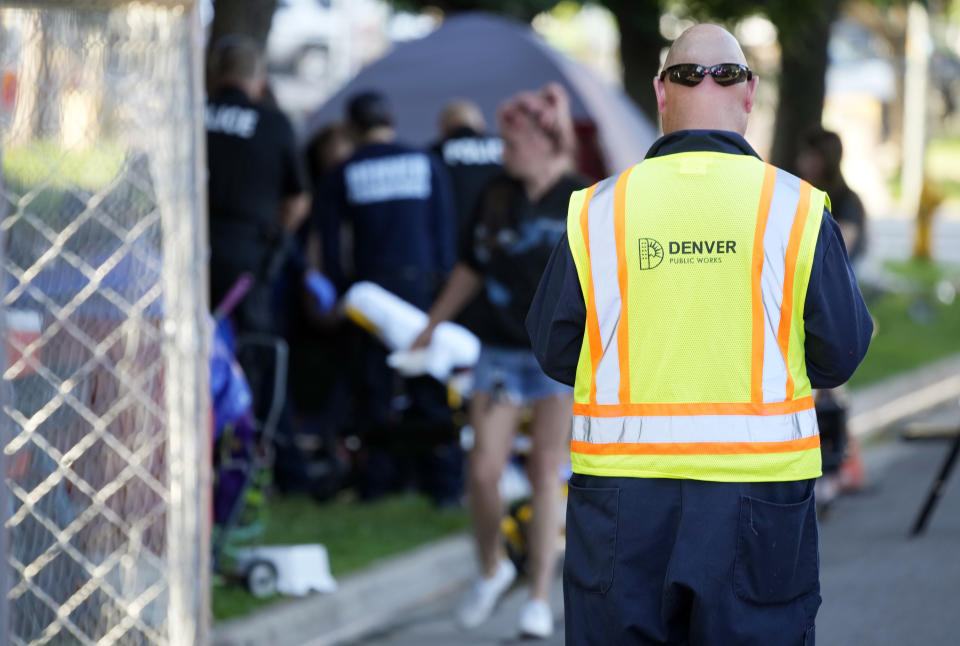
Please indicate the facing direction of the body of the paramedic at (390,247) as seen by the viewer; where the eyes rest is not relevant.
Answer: away from the camera

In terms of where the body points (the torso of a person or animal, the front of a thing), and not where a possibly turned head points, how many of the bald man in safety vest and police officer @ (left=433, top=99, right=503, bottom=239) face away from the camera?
2

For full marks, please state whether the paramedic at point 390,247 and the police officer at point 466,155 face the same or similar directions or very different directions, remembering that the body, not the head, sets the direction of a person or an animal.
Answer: same or similar directions

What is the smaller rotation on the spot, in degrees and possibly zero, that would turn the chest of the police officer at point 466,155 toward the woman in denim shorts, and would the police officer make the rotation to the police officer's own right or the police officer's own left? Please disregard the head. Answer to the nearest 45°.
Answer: approximately 180°

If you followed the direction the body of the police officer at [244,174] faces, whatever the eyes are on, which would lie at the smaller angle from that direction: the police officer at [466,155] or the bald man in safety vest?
the police officer

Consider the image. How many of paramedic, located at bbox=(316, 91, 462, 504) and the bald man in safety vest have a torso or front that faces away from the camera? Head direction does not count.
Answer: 2

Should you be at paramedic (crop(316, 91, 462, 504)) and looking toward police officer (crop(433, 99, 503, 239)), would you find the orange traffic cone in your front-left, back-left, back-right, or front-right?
front-right

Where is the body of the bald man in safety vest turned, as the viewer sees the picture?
away from the camera

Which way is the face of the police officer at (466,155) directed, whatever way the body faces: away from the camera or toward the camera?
away from the camera

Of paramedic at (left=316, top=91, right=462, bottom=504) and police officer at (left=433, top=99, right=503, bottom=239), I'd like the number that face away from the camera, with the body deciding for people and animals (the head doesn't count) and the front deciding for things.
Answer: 2

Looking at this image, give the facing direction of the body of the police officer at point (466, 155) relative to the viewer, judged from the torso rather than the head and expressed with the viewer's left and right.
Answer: facing away from the viewer

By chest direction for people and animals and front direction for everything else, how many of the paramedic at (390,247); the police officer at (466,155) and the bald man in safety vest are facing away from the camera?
3

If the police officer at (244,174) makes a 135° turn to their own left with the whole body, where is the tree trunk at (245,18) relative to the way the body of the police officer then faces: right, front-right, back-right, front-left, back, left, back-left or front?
right

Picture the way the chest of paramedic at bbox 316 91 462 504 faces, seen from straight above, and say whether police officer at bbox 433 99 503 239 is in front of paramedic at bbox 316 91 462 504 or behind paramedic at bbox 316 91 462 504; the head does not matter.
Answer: in front

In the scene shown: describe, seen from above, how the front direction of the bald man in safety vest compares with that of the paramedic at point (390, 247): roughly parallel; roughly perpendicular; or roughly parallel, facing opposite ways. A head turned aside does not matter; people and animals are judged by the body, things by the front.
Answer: roughly parallel
